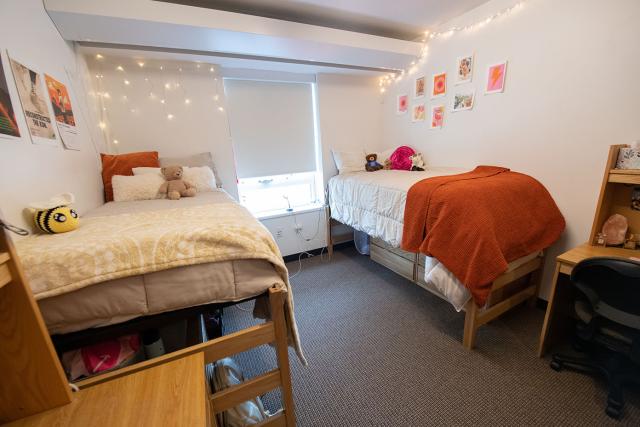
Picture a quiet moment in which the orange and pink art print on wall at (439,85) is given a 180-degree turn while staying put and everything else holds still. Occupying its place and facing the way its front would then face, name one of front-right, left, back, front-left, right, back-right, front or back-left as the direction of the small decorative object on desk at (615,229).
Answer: right

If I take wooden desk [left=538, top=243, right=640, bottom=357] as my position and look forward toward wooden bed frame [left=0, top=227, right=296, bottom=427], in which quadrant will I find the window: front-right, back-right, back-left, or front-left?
front-right

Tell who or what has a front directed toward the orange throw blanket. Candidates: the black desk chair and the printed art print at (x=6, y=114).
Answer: the printed art print

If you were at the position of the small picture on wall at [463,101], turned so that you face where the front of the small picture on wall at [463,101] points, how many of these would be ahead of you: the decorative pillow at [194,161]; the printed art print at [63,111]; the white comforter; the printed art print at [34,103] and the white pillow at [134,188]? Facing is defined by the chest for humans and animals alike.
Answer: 5

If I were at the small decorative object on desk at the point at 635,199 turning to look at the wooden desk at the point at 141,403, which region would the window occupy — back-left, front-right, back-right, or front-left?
front-right

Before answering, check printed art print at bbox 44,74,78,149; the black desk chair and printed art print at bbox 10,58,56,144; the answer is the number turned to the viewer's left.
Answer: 0

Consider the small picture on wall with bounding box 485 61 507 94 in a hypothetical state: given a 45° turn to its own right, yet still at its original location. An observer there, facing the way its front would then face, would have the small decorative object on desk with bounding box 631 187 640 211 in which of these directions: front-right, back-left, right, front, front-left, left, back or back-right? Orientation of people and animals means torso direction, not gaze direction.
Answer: back-left

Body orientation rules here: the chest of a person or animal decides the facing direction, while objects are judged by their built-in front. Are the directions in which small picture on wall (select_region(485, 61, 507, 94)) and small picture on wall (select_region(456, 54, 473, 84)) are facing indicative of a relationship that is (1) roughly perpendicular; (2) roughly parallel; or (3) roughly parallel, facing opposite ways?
roughly parallel

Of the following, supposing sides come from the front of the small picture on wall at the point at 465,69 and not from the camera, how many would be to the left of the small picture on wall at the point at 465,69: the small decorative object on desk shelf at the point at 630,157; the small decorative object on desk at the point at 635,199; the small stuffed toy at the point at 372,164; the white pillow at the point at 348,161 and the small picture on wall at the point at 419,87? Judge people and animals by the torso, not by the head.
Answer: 2

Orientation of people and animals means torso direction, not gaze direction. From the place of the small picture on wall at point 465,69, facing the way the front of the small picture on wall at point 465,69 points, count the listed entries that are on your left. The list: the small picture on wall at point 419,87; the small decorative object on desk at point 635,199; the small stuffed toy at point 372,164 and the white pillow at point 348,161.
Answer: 1

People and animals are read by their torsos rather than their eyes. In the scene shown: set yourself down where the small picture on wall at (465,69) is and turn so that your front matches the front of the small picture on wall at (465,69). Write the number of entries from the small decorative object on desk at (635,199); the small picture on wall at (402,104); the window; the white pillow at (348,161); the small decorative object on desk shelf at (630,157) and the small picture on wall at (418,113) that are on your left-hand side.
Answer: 2

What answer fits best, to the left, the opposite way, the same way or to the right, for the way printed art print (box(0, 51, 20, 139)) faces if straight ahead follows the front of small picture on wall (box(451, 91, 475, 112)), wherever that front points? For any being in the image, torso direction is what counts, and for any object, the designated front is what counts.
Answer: the opposite way

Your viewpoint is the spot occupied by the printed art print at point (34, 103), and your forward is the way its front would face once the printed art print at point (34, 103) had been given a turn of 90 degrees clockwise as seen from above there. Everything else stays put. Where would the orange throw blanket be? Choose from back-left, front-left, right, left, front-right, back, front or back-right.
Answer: left

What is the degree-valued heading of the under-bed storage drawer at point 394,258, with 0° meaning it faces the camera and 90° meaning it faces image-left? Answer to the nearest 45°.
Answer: approximately 45°

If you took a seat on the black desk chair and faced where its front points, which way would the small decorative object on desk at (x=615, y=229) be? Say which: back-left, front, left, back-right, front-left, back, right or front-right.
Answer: front-left

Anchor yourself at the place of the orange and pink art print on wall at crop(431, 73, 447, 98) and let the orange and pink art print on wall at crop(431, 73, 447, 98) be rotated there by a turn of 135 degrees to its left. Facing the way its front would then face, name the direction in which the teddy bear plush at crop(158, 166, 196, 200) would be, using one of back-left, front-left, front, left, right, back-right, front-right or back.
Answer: back-right

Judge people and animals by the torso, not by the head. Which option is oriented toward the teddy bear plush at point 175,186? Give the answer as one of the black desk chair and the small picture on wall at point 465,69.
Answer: the small picture on wall

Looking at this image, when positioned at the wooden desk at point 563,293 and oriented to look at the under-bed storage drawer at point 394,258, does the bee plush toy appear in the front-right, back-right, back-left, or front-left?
front-left

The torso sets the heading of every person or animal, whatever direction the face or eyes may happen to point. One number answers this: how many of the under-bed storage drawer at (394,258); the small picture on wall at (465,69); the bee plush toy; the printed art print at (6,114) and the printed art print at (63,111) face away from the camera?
0
